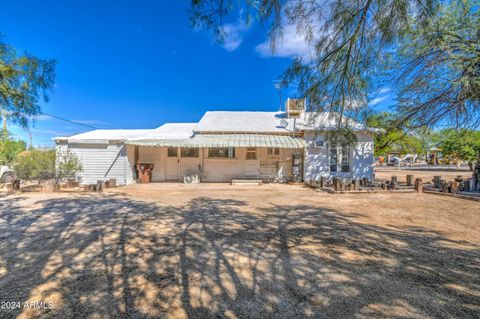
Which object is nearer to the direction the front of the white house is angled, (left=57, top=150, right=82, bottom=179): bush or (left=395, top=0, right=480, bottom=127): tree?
the tree

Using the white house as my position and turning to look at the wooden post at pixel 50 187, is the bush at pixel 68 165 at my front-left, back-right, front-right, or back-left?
front-right

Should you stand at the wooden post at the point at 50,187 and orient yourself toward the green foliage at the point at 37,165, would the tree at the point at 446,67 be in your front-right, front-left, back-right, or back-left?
back-right

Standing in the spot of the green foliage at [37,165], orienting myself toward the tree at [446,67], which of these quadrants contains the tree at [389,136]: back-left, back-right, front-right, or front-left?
front-left

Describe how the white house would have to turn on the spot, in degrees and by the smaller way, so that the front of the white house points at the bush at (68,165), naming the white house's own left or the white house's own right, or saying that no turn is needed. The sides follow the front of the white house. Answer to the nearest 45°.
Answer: approximately 90° to the white house's own right

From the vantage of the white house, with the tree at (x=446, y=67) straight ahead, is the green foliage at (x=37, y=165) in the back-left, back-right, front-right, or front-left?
back-right

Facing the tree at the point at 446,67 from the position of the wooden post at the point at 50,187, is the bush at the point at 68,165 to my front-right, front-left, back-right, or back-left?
back-left

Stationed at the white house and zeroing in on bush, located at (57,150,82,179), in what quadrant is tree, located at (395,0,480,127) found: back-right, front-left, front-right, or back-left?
back-left

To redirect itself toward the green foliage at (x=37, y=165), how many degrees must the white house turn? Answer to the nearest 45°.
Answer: approximately 90° to its right

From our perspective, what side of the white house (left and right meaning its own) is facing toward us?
front
